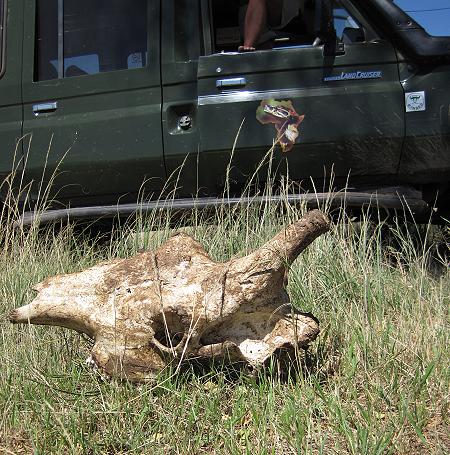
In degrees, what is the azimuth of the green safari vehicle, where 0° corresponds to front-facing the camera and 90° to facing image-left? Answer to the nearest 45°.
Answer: approximately 270°

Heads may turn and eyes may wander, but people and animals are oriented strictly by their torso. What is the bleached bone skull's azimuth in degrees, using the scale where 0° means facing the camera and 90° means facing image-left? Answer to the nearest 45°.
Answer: approximately 90°

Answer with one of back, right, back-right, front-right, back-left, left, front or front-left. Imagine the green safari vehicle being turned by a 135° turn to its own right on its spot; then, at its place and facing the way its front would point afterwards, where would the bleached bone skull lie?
front-left
